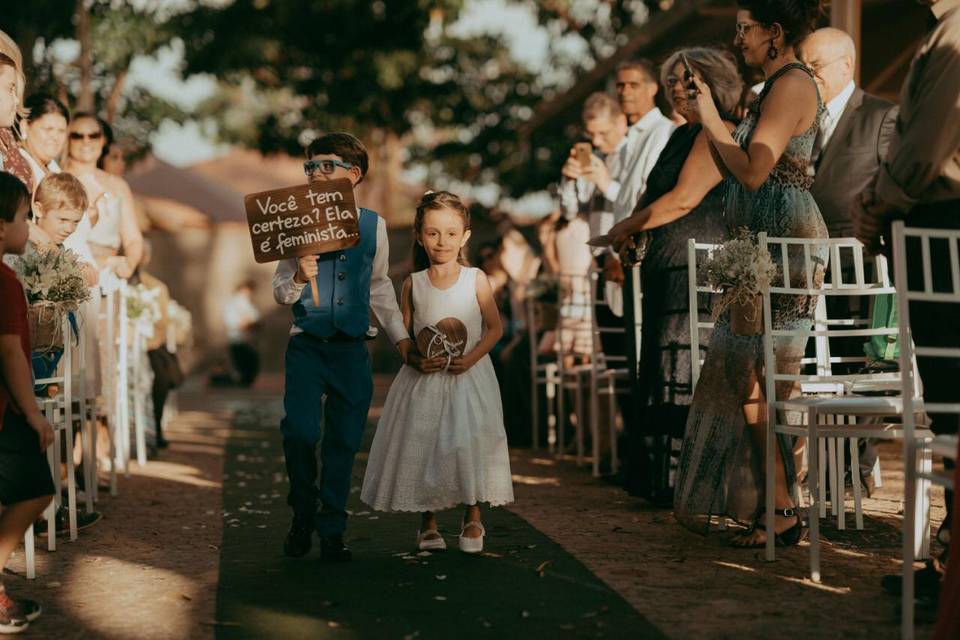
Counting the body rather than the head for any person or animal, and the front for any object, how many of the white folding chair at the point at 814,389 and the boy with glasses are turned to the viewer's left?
0

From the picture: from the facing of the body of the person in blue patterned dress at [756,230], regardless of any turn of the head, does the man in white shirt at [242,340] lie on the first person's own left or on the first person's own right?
on the first person's own right

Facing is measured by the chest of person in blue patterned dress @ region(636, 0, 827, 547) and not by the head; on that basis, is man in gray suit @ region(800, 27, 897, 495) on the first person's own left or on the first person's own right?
on the first person's own right

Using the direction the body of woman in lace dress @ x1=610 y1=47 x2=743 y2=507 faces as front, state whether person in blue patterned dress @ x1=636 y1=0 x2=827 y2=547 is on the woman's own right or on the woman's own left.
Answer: on the woman's own left

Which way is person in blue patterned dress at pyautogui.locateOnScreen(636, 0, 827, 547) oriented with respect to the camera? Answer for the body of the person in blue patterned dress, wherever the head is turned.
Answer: to the viewer's left

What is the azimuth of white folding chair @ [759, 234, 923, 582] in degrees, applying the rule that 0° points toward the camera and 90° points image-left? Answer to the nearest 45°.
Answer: approximately 315°

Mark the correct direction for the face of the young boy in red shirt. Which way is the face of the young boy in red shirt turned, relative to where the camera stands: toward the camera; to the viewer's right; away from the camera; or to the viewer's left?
to the viewer's right

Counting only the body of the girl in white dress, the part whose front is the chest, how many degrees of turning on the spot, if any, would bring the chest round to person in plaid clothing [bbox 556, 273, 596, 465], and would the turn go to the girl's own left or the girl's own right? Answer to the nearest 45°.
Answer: approximately 180°

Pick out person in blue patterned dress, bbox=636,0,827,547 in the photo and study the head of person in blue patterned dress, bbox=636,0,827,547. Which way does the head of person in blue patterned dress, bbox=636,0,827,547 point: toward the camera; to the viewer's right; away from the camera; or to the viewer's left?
to the viewer's left

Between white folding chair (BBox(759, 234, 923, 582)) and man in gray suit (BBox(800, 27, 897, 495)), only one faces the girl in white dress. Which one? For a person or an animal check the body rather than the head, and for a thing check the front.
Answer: the man in gray suit

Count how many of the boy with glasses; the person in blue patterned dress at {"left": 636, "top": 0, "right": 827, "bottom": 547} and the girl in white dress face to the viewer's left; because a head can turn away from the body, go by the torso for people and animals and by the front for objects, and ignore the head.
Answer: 1
